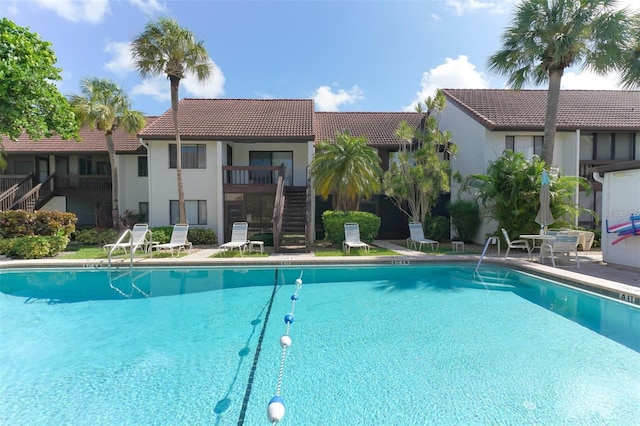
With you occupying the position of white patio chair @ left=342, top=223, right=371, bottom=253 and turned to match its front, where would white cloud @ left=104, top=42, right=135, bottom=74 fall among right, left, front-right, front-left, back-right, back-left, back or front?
back-right

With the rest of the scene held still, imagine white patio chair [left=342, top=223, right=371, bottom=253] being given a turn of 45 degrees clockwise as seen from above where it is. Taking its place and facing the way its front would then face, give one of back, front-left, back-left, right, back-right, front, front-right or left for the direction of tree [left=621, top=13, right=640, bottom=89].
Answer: left

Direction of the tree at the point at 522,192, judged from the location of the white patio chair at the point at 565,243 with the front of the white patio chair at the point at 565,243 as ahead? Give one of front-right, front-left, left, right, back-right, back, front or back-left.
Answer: front

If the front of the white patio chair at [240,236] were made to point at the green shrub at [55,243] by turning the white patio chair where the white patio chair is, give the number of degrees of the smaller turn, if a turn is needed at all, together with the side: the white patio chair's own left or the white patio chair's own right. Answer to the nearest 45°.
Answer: approximately 45° to the white patio chair's own right

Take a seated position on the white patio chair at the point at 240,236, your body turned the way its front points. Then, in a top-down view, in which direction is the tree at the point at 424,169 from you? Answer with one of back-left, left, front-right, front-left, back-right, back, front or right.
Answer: back-left

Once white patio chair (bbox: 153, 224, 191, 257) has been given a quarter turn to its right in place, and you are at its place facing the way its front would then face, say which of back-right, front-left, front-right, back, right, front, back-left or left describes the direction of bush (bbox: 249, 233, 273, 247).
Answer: back-right

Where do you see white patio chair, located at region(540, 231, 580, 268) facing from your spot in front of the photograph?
facing away from the viewer and to the left of the viewer

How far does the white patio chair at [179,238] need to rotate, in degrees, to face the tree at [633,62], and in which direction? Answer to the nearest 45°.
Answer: approximately 90° to its left

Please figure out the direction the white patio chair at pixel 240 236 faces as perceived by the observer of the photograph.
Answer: facing the viewer and to the left of the viewer

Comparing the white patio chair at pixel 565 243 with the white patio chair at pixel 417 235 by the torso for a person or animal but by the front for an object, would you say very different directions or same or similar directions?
very different directions

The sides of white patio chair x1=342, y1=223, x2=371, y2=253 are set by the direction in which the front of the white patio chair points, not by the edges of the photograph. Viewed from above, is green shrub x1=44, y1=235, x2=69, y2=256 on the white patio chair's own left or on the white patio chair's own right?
on the white patio chair's own right

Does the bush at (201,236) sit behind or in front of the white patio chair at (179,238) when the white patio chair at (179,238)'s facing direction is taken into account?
behind

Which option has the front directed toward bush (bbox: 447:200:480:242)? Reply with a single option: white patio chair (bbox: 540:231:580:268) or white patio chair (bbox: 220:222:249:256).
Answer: white patio chair (bbox: 540:231:580:268)
